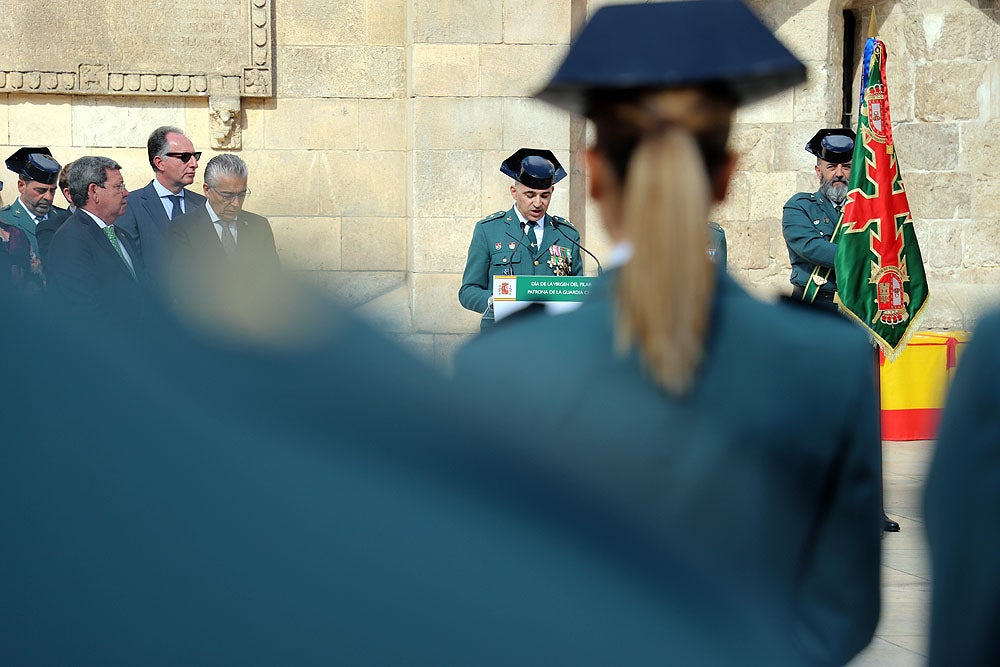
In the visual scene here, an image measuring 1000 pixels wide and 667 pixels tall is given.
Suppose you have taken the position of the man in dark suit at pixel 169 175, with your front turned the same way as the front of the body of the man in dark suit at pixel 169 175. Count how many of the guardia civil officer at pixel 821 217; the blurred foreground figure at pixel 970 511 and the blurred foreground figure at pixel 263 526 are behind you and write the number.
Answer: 0

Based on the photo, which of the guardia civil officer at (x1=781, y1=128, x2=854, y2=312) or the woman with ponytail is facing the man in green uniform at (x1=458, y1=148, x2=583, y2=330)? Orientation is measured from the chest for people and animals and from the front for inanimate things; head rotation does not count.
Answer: the woman with ponytail

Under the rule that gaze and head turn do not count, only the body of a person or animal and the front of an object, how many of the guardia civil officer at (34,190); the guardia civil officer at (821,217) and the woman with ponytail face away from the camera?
1

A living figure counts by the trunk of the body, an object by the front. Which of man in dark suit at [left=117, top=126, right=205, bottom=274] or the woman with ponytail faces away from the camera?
the woman with ponytail

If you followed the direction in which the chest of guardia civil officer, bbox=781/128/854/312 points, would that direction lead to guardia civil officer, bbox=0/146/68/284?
no

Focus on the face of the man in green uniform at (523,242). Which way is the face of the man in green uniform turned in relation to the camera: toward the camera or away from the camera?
toward the camera

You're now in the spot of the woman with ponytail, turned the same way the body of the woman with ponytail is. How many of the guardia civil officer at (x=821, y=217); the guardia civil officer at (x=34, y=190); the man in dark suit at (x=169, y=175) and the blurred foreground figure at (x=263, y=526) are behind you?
1

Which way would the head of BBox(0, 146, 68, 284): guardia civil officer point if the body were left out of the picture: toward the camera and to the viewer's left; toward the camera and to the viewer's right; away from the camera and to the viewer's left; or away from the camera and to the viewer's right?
toward the camera and to the viewer's right

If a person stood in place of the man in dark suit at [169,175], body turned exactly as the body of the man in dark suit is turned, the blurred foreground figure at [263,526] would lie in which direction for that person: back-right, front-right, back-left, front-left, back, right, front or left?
front-right

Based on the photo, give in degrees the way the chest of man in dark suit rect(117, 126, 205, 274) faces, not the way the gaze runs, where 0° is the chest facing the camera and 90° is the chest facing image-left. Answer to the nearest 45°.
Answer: approximately 315°

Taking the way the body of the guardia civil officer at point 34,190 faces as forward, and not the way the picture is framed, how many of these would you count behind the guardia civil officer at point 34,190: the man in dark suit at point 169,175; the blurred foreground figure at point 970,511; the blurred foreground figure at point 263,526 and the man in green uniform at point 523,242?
0

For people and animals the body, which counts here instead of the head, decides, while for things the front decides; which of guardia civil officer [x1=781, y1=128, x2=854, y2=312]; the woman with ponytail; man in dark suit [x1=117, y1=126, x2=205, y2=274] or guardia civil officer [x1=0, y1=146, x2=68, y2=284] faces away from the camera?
the woman with ponytail

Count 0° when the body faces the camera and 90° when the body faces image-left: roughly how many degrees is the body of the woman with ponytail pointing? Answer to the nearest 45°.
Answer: approximately 180°

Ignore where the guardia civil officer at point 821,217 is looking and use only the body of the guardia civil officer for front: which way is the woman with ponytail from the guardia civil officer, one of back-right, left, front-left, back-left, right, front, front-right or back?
front-right

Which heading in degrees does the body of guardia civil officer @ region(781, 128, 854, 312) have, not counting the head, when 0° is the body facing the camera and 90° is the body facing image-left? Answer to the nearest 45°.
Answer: approximately 315°
